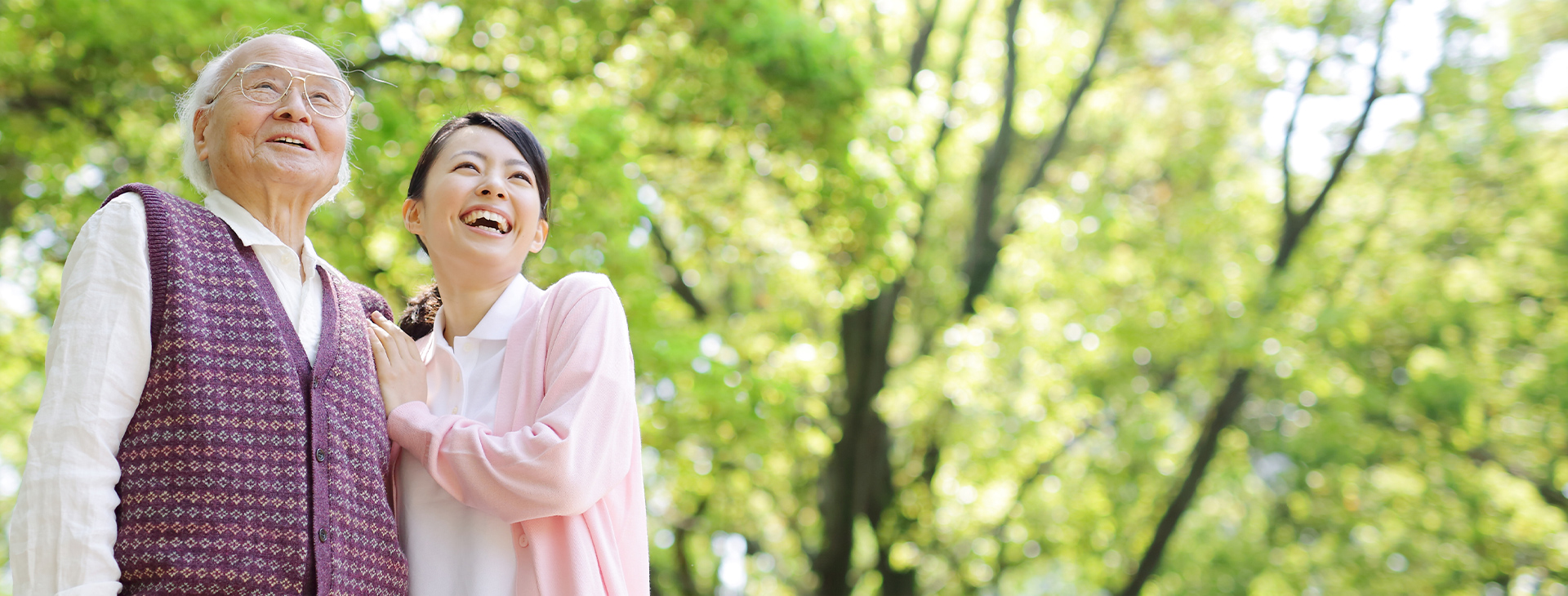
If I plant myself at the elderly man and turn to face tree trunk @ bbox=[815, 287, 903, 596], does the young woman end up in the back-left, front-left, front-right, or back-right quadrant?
front-right

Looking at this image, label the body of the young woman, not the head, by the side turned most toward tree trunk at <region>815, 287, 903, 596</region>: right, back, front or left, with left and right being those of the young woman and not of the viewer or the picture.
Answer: back

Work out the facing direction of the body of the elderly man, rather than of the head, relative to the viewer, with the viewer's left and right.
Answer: facing the viewer and to the right of the viewer

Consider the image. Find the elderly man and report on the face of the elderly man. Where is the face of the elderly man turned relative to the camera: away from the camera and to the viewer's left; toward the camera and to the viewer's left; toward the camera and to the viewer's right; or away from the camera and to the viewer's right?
toward the camera and to the viewer's right

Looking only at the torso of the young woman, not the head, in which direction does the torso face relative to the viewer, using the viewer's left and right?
facing the viewer and to the left of the viewer

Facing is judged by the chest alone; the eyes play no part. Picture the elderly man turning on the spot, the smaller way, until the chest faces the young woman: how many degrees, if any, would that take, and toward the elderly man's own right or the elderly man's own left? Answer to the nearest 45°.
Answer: approximately 45° to the elderly man's own left

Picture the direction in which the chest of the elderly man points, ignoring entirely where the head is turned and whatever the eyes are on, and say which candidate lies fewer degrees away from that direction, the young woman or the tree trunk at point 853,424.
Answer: the young woman

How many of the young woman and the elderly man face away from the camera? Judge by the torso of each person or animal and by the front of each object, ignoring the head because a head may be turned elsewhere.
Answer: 0
